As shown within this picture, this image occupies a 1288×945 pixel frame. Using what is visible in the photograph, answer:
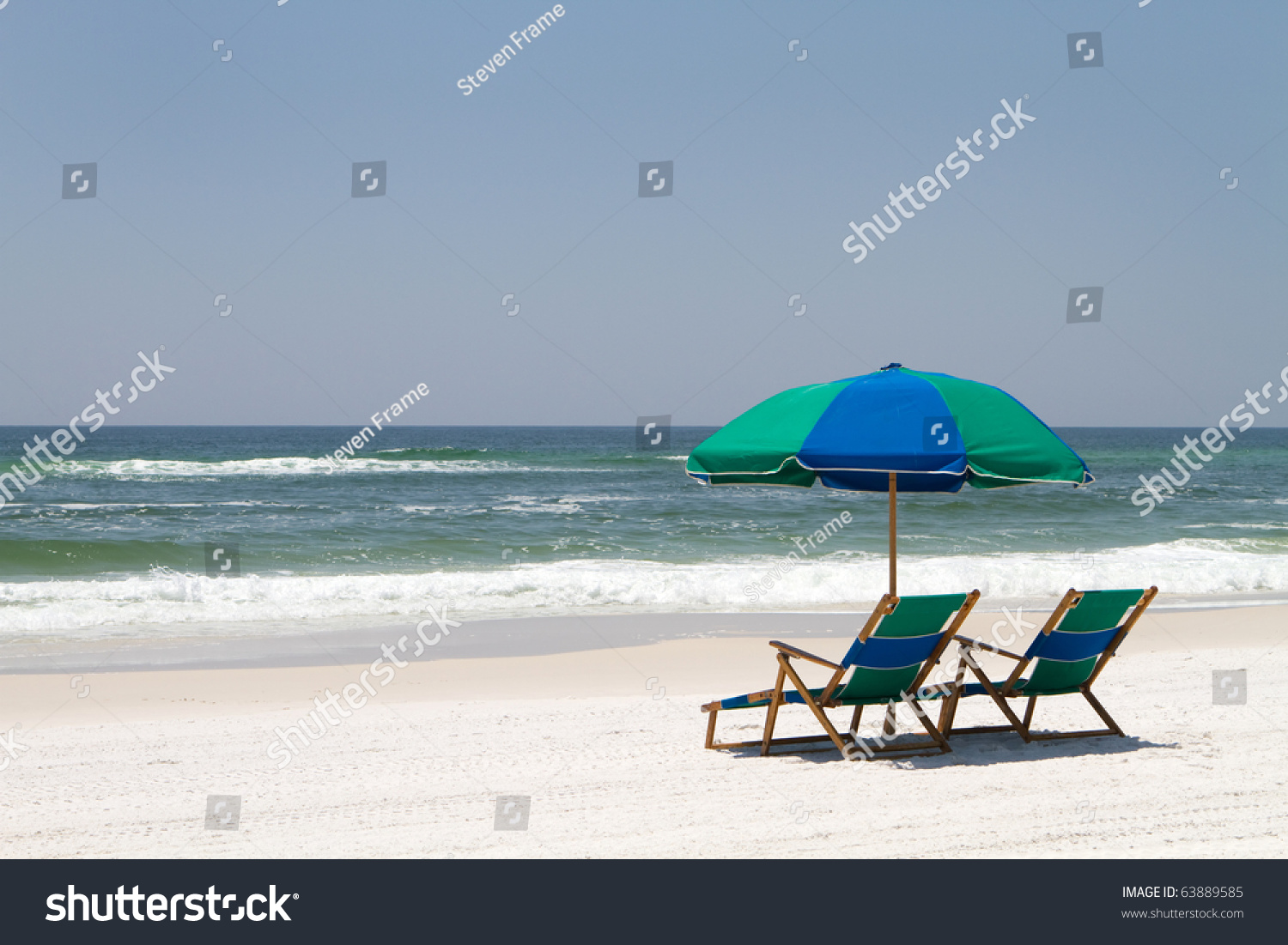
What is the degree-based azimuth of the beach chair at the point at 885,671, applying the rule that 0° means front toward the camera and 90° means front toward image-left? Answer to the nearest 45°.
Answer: approximately 135°

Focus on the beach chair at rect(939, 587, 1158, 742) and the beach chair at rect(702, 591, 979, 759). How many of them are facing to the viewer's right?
0

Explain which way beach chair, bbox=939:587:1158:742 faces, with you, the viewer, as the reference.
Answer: facing away from the viewer and to the left of the viewer
